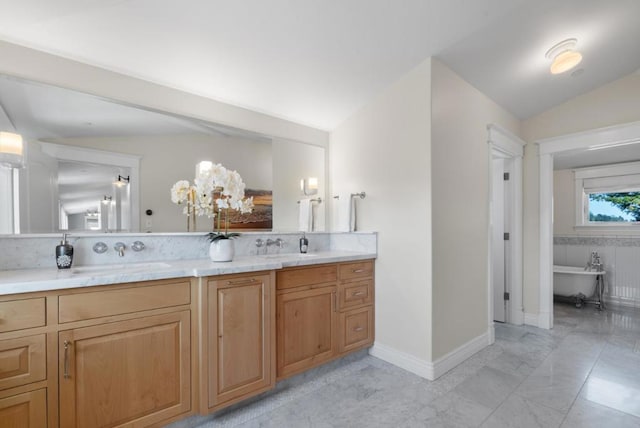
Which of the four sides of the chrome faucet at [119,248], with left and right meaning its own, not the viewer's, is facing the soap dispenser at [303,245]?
left

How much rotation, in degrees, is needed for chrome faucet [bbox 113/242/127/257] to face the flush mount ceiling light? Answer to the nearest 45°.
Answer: approximately 45° to its left

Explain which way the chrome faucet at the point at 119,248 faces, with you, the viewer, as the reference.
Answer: facing the viewer

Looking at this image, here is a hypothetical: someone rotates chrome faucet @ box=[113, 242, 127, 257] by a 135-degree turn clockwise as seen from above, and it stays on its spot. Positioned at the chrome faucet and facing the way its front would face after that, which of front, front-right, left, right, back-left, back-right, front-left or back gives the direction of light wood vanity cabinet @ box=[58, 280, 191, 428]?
back-left

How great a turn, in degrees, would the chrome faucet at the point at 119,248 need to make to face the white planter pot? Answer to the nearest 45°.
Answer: approximately 45° to its left
